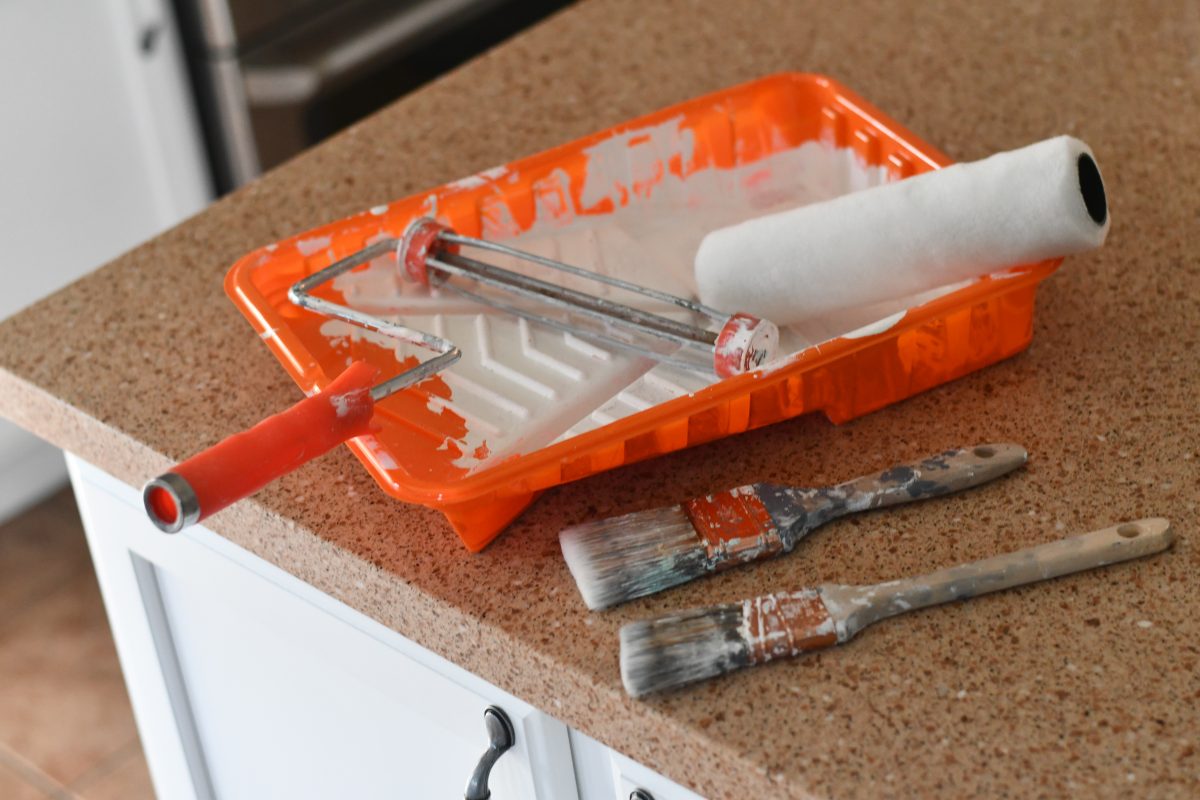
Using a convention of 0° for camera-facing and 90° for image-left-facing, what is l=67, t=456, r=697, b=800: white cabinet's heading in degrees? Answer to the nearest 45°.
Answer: approximately 45°

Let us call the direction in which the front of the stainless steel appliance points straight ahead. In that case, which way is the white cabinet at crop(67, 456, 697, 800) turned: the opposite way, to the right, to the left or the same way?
to the right

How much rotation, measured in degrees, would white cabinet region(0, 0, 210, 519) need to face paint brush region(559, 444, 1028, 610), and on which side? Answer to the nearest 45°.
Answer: approximately 45° to its right

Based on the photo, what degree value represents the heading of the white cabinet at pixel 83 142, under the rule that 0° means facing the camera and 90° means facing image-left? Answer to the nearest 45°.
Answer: approximately 315°

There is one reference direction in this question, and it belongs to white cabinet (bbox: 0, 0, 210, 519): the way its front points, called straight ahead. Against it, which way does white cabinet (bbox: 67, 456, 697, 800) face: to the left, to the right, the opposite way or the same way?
to the right

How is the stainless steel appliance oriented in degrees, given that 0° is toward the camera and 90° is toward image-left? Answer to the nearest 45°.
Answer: approximately 315°
